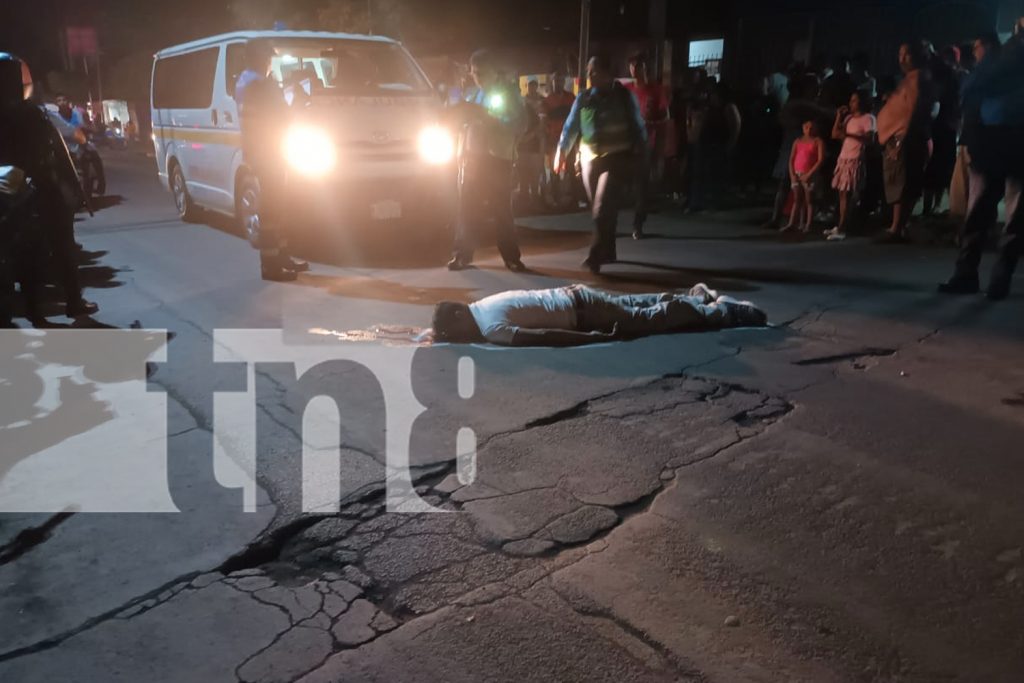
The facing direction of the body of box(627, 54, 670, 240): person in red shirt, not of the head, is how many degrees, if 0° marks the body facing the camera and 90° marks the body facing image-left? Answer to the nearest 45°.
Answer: approximately 45°

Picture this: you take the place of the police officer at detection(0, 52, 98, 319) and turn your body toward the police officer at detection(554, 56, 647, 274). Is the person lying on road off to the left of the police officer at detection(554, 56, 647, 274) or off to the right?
right

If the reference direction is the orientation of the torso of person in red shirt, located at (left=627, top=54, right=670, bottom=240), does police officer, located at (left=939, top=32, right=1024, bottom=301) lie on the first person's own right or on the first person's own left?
on the first person's own left

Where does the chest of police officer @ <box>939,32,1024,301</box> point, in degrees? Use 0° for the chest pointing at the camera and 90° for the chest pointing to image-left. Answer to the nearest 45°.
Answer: approximately 45°
